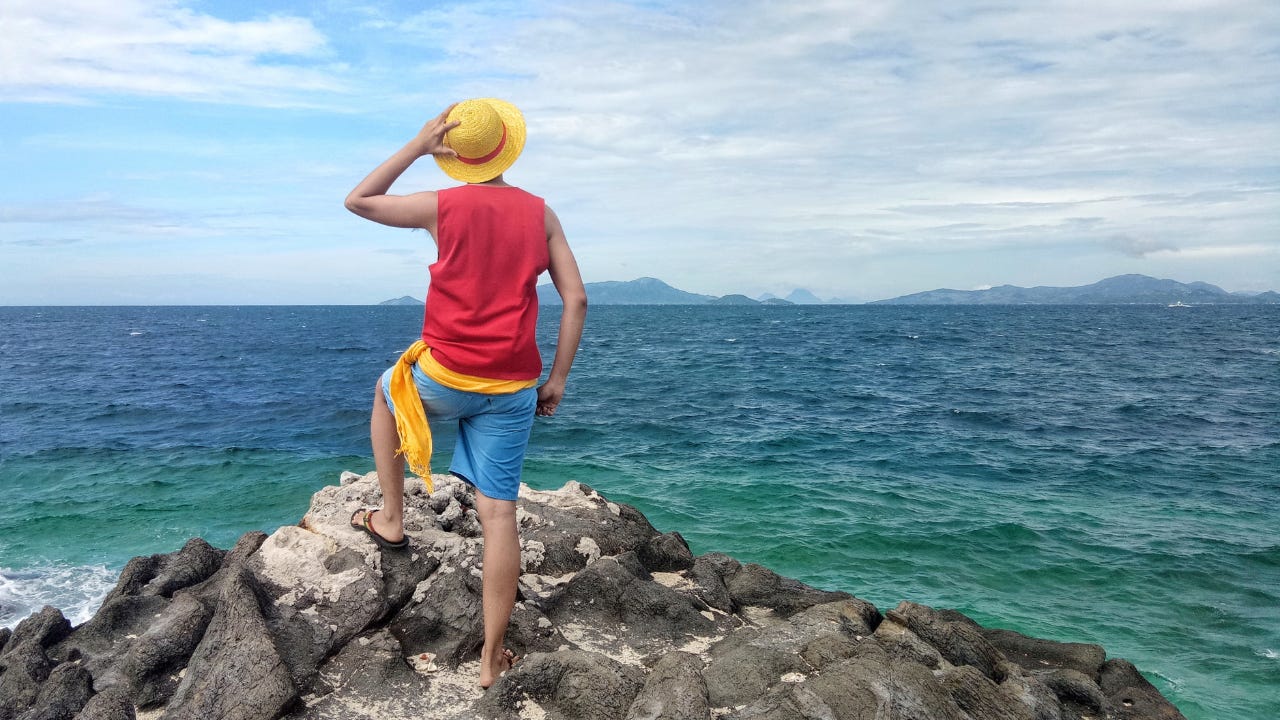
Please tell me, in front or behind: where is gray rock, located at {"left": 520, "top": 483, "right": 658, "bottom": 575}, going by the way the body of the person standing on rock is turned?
in front

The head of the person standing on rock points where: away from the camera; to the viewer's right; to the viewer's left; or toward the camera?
away from the camera

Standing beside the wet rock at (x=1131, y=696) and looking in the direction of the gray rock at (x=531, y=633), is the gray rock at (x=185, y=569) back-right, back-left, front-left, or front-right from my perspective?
front-right

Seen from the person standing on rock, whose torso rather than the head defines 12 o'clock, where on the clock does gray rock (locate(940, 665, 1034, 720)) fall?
The gray rock is roughly at 3 o'clock from the person standing on rock.

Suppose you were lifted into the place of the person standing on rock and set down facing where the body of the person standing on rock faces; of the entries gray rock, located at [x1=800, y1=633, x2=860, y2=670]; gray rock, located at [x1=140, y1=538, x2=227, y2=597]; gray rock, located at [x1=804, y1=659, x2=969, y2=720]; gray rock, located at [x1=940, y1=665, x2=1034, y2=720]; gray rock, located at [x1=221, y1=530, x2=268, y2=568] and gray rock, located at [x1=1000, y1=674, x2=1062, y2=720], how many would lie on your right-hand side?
4

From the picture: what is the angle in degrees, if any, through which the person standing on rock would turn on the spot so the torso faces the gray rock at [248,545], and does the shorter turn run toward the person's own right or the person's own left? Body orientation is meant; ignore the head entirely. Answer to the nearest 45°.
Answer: approximately 45° to the person's own left

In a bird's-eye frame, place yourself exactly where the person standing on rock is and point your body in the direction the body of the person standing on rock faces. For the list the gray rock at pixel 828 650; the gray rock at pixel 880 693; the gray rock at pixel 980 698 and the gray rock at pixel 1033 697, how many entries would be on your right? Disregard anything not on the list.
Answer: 4

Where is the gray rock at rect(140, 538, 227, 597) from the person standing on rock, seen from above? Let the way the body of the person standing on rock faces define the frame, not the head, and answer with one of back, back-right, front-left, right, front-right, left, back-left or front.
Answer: front-left

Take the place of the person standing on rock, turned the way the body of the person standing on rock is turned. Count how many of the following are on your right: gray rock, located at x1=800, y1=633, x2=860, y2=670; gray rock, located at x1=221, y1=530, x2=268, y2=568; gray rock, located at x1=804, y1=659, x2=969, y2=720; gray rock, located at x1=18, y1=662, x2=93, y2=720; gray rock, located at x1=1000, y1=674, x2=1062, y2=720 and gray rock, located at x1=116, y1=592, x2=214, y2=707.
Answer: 3

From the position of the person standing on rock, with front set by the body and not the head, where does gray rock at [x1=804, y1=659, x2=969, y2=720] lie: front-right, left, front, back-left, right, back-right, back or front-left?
right

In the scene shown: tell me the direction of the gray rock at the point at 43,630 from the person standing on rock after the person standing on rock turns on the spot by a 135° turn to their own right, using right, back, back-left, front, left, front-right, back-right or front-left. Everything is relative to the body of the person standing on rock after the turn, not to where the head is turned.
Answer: back

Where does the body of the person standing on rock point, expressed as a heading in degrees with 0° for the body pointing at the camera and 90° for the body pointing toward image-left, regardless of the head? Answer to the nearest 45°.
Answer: approximately 180°
